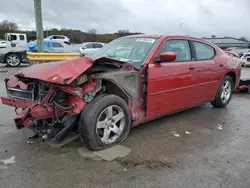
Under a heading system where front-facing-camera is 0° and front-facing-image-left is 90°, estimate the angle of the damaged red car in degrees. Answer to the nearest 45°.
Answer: approximately 45°

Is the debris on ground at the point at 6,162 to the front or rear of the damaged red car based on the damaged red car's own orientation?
to the front
